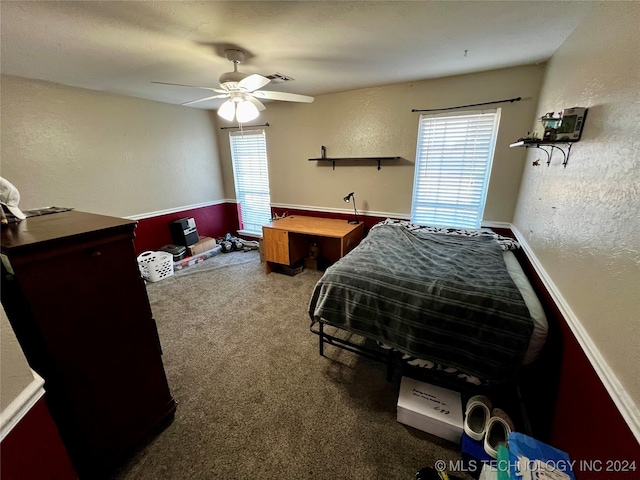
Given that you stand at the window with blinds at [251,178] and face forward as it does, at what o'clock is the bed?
The bed is roughly at 10 o'clock from the window with blinds.

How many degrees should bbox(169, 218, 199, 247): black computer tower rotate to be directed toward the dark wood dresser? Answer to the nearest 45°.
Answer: approximately 45° to its right

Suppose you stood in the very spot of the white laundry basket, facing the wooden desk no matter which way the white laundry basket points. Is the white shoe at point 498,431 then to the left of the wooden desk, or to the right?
right

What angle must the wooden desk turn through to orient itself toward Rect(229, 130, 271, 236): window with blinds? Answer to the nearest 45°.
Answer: approximately 90° to its right

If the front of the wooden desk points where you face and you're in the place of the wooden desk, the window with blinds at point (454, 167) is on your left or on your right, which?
on your left

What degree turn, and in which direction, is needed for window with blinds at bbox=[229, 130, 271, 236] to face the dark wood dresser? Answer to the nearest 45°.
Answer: approximately 45° to its left

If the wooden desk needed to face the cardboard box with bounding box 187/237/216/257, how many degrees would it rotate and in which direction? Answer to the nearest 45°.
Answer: approximately 45° to its right
